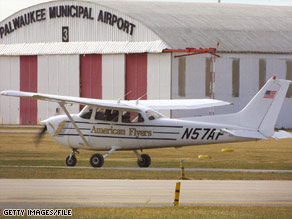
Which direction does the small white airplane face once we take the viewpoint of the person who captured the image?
facing away from the viewer and to the left of the viewer
